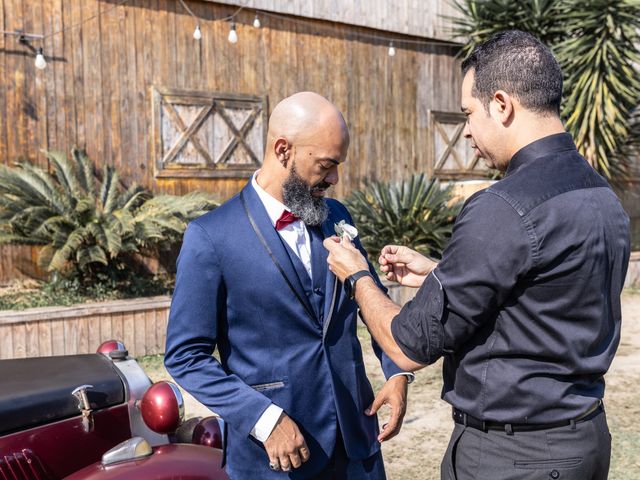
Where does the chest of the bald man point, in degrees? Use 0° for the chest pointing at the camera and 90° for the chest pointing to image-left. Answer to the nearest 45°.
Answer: approximately 315°

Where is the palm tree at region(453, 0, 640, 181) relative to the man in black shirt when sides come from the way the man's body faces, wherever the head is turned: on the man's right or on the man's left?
on the man's right

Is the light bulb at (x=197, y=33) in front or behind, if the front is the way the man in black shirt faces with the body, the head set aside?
in front

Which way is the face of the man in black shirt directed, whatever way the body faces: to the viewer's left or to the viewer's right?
to the viewer's left

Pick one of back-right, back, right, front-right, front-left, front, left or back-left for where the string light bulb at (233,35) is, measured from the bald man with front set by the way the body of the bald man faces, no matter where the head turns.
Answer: back-left

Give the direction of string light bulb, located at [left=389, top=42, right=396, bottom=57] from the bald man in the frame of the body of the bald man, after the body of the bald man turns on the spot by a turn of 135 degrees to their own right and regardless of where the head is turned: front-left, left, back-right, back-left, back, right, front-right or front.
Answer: right

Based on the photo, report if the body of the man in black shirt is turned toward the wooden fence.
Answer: yes

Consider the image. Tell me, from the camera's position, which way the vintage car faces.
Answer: facing away from the viewer and to the right of the viewer

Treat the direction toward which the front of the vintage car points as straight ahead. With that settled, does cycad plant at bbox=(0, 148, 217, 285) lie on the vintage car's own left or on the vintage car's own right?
on the vintage car's own left

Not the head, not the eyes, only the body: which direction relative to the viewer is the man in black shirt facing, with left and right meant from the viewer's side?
facing away from the viewer and to the left of the viewer

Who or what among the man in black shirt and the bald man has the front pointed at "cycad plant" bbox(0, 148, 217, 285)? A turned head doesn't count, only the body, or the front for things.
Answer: the man in black shirt

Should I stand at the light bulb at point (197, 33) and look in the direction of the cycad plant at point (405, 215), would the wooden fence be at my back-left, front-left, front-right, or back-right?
back-right

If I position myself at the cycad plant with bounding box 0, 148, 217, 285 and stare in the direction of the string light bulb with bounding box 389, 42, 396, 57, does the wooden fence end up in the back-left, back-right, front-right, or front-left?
back-right
